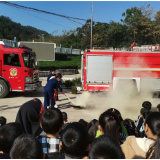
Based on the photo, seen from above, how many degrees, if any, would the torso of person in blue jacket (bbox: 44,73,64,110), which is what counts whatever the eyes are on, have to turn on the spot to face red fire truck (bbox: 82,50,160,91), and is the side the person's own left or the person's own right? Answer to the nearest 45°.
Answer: approximately 45° to the person's own left

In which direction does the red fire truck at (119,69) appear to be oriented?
to the viewer's right

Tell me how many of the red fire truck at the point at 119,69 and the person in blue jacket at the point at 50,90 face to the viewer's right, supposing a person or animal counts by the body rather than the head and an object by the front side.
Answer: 2

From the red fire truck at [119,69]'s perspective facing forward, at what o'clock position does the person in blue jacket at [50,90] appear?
The person in blue jacket is roughly at 4 o'clock from the red fire truck.

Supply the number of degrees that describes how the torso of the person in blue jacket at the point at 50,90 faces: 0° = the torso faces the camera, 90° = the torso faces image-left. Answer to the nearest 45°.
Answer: approximately 270°
